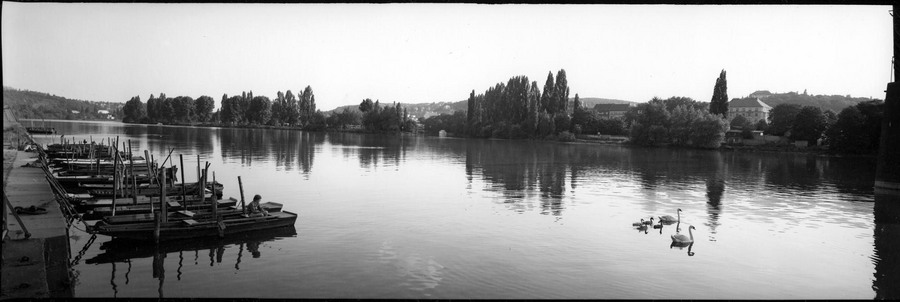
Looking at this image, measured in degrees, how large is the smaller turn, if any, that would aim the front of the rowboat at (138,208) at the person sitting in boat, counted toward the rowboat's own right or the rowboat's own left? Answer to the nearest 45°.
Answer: approximately 45° to the rowboat's own right

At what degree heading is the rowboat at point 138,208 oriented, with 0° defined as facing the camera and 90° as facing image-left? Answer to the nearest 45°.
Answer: approximately 270°

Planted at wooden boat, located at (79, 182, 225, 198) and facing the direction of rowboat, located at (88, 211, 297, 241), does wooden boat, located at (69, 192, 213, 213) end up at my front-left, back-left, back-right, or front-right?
front-right

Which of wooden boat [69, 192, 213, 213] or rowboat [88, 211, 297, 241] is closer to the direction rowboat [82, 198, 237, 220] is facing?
the rowboat

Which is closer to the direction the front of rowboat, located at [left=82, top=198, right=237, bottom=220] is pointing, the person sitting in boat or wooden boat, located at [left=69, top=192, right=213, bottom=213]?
the person sitting in boat

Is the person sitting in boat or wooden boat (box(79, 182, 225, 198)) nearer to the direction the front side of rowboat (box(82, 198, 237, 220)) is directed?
the person sitting in boat
